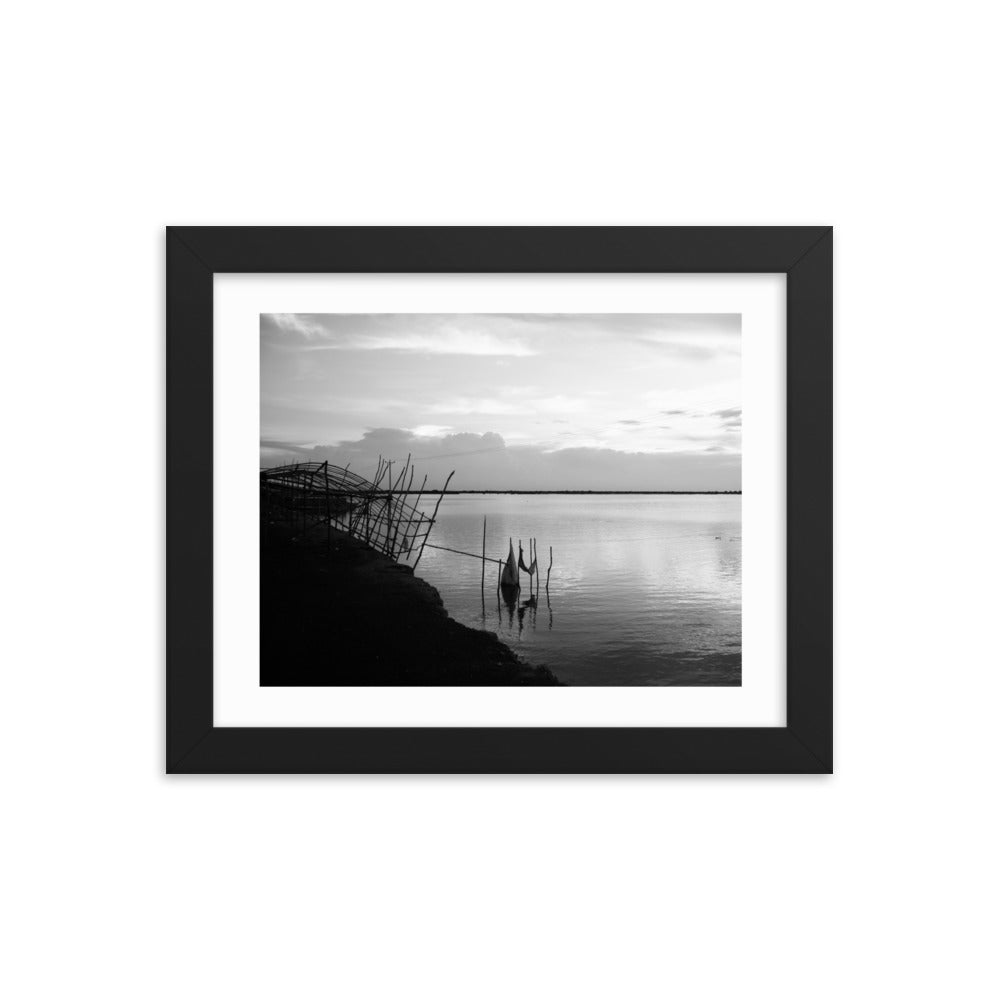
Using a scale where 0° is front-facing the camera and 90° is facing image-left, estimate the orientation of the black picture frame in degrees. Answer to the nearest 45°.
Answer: approximately 0°
